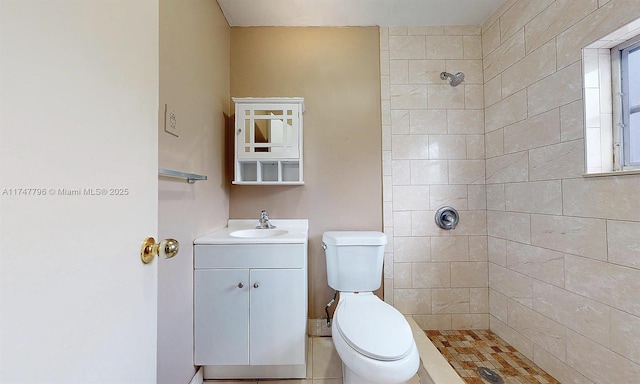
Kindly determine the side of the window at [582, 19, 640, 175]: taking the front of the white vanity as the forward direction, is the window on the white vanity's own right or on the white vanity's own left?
on the white vanity's own left

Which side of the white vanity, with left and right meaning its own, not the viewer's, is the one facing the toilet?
left

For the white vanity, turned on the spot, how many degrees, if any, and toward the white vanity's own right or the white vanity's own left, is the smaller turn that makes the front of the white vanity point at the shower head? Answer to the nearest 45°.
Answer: approximately 90° to the white vanity's own left

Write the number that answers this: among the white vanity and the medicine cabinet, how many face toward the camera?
2

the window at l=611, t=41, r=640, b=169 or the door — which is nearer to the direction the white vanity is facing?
the door

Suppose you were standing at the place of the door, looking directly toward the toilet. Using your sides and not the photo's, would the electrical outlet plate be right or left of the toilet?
left
